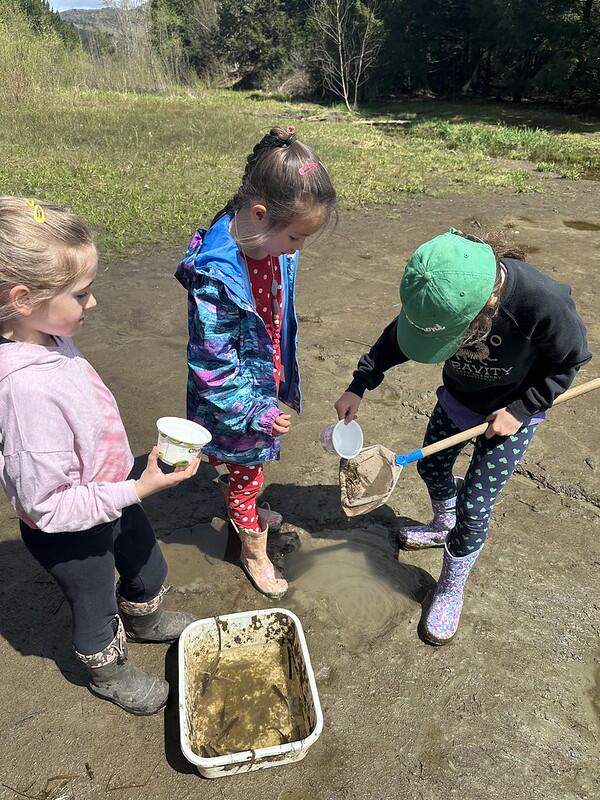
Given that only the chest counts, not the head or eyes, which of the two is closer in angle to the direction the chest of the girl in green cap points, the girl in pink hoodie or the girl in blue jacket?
the girl in pink hoodie

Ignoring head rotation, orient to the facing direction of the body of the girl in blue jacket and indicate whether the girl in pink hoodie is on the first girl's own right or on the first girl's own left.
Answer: on the first girl's own right

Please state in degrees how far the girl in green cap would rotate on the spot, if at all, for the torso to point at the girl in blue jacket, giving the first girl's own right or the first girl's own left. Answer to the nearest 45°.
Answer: approximately 45° to the first girl's own right

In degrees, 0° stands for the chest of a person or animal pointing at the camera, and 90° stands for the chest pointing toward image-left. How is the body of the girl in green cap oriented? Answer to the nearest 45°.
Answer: approximately 45°

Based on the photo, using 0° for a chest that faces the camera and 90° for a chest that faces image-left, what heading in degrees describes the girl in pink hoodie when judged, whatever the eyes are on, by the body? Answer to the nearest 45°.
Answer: approximately 270°

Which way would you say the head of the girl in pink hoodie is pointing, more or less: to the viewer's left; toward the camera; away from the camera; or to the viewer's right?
to the viewer's right

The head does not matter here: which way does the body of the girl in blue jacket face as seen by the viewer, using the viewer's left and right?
facing the viewer and to the right of the viewer

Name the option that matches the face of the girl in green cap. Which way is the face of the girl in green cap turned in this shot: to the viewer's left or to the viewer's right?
to the viewer's left

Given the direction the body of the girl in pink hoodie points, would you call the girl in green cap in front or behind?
in front

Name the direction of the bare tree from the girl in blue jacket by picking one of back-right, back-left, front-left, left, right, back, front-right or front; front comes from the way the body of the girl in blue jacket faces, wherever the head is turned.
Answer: back-left

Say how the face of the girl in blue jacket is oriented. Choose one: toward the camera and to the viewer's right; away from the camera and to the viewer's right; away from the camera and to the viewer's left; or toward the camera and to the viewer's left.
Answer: toward the camera and to the viewer's right

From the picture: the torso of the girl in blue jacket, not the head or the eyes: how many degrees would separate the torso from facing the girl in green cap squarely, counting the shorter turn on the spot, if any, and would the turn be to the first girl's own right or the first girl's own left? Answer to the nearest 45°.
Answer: approximately 45° to the first girl's own left

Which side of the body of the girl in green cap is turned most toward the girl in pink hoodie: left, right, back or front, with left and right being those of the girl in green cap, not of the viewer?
front
